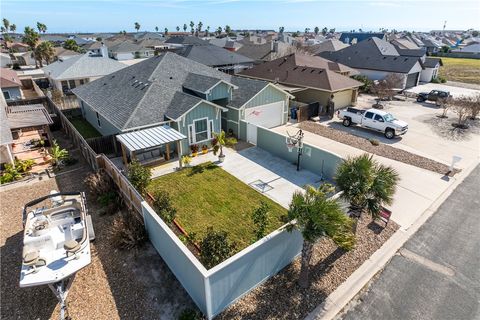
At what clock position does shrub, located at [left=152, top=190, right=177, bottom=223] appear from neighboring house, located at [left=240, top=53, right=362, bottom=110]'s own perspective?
The shrub is roughly at 2 o'clock from the neighboring house.

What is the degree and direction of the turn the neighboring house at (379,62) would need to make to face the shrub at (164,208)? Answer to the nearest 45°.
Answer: approximately 45° to its right

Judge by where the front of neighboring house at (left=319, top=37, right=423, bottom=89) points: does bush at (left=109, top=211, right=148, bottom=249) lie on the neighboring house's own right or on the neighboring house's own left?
on the neighboring house's own right

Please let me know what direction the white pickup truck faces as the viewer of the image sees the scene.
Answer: facing the viewer and to the right of the viewer

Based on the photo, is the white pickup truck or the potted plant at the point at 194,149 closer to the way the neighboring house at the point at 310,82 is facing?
the white pickup truck

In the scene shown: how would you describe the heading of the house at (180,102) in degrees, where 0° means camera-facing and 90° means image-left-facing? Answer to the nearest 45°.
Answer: approximately 315°

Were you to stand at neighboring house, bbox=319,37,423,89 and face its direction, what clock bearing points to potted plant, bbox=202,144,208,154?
The potted plant is roughly at 2 o'clock from the neighboring house.

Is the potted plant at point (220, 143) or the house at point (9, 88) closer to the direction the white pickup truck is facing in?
the potted plant

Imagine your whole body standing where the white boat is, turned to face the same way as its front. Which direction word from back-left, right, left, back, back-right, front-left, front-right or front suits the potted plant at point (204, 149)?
back-left

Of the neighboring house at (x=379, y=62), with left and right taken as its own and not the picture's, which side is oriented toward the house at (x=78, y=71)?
right

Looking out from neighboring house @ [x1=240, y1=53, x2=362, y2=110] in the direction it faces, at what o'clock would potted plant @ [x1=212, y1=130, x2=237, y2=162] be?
The potted plant is roughly at 2 o'clock from the neighboring house.

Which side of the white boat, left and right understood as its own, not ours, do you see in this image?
front

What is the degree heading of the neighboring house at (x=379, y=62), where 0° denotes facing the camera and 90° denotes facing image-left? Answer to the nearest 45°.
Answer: approximately 315°
